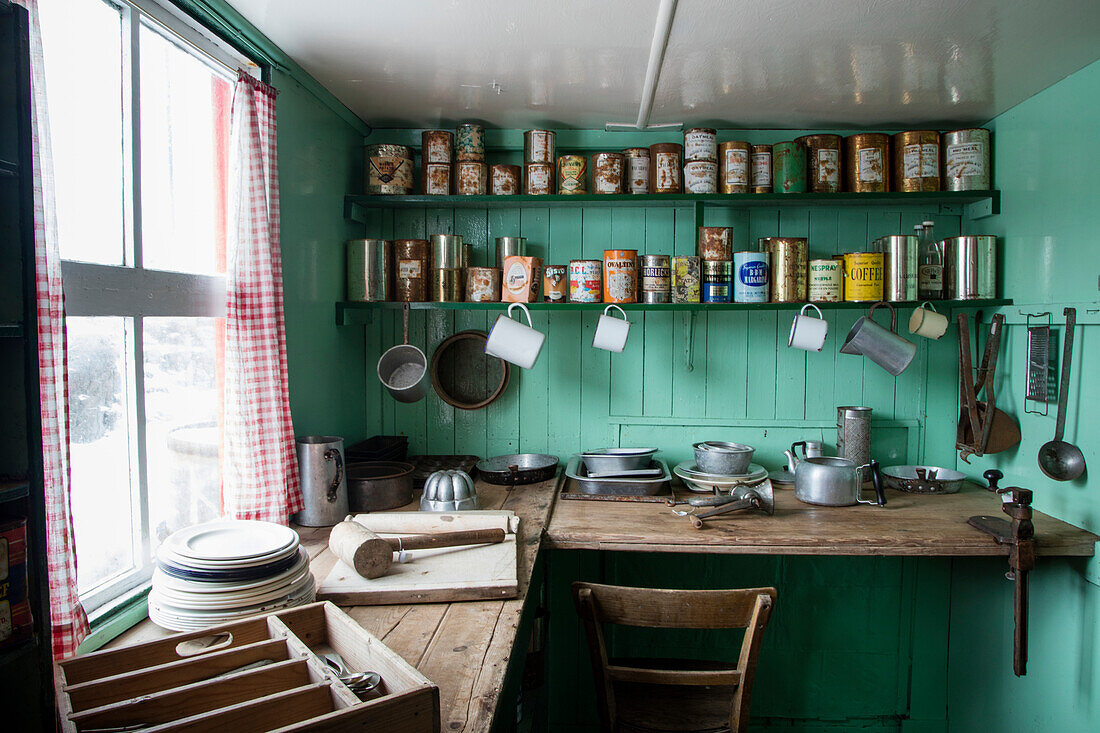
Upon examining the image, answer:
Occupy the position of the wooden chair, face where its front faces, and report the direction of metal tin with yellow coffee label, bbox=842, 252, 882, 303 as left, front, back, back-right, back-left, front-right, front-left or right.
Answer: front-right

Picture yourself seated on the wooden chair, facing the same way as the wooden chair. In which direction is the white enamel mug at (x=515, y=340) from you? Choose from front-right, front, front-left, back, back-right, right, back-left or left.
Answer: front-left

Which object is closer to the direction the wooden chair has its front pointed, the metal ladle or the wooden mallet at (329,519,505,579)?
the metal ladle

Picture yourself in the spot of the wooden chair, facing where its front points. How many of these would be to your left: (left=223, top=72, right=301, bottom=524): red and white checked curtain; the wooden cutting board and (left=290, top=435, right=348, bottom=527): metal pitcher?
3

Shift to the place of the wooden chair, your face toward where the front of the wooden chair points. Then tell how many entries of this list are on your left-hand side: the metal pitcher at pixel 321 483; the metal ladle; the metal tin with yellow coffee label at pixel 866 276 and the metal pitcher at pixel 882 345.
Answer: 1

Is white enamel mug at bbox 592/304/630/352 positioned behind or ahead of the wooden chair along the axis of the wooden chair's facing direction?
ahead

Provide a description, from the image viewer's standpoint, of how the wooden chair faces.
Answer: facing away from the viewer
